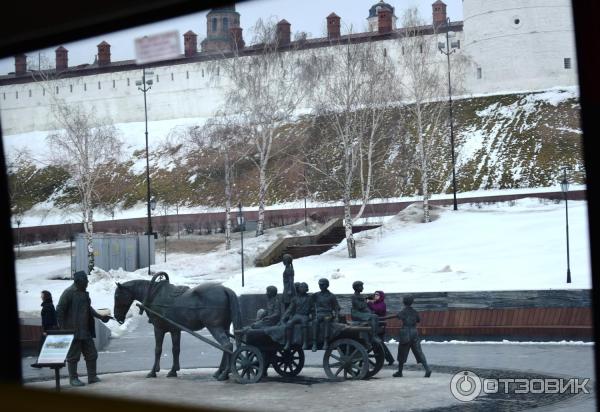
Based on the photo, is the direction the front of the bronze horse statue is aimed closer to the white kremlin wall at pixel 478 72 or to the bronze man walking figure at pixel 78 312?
the bronze man walking figure

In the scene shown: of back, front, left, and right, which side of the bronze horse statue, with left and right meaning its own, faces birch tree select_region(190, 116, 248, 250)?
right

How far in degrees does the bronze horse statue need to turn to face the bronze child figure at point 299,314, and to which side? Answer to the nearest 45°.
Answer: approximately 135° to its left

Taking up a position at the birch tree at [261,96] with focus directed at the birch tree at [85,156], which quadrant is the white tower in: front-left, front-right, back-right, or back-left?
back-right

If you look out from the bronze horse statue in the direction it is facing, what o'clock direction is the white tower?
The white tower is roughly at 4 o'clock from the bronze horse statue.

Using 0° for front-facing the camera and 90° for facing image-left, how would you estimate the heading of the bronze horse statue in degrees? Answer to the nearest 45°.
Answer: approximately 90°

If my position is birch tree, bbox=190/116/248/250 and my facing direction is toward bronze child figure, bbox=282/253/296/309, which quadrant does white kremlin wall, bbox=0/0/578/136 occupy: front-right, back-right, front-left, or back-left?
back-left

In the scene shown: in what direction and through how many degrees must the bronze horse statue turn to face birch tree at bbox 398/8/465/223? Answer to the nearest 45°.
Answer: approximately 135° to its right

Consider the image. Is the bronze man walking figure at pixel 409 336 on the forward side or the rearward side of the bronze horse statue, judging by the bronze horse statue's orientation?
on the rearward side
